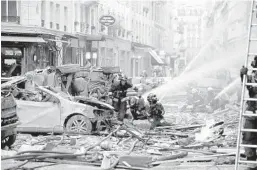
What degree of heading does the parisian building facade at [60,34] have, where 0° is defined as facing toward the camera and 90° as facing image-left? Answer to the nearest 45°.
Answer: approximately 315°

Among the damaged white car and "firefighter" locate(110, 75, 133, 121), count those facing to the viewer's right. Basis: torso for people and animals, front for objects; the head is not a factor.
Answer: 1

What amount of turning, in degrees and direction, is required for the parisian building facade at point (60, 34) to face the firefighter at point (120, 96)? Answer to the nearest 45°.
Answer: approximately 45° to its right
